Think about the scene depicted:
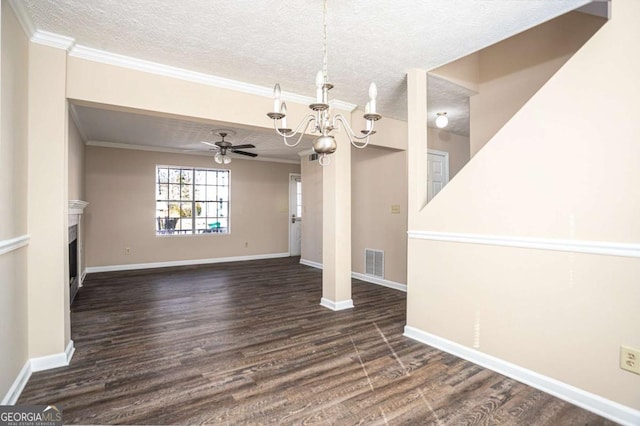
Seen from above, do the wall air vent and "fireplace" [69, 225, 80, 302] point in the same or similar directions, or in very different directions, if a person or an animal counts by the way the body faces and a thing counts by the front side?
very different directions

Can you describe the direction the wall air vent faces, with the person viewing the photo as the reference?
facing the viewer and to the left of the viewer

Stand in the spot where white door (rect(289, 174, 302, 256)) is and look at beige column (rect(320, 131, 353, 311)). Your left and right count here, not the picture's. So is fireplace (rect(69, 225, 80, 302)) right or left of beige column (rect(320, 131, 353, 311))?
right

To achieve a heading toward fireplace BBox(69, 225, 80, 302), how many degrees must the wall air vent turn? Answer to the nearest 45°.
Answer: approximately 45° to its right

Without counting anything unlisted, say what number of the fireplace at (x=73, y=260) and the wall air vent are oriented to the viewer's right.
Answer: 1

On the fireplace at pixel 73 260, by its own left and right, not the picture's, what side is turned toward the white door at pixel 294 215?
front

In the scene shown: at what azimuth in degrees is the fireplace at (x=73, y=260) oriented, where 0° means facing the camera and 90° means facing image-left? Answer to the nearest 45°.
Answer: approximately 270°

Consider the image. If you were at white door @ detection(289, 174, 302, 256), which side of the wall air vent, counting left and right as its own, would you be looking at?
right
